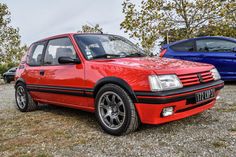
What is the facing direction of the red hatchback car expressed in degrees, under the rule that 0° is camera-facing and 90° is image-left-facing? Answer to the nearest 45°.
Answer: approximately 315°

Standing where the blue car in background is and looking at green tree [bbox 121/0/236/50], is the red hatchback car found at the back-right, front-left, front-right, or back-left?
back-left

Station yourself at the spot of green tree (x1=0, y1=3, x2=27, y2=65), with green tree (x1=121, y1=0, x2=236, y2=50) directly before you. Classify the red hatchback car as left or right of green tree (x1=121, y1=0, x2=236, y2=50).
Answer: right

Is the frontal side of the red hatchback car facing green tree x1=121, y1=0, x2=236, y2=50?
no

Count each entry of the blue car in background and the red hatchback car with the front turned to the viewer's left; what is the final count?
0

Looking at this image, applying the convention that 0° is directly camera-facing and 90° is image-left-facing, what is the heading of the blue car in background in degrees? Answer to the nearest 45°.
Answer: approximately 270°

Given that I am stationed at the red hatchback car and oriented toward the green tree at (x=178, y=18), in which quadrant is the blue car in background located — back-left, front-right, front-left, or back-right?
front-right

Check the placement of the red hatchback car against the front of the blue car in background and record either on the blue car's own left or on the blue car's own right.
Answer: on the blue car's own right

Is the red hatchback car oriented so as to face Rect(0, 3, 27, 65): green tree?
no

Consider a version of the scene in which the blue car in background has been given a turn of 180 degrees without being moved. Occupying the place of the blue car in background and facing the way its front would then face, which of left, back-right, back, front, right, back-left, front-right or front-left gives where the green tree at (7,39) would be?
front-right

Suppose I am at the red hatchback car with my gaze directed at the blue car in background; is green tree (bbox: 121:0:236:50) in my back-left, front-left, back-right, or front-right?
front-left

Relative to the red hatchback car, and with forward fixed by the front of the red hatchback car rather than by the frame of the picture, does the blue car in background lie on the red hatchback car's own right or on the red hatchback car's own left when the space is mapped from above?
on the red hatchback car's own left
